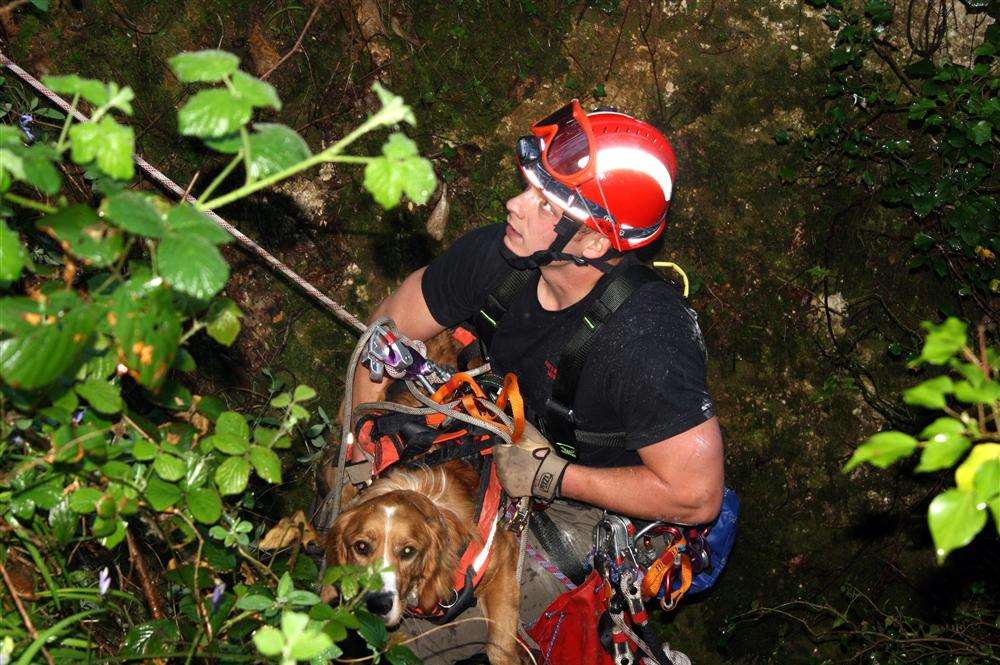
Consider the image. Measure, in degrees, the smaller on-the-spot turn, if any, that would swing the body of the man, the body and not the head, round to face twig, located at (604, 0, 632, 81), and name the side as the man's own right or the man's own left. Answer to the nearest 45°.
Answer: approximately 135° to the man's own right

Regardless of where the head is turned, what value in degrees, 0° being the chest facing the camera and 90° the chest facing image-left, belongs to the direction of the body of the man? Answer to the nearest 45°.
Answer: approximately 45°

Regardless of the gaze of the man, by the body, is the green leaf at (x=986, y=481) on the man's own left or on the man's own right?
on the man's own left

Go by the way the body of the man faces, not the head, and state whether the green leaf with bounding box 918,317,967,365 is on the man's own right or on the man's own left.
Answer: on the man's own left

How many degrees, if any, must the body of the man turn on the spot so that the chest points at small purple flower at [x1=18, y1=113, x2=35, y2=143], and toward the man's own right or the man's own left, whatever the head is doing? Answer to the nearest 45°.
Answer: approximately 45° to the man's own right
